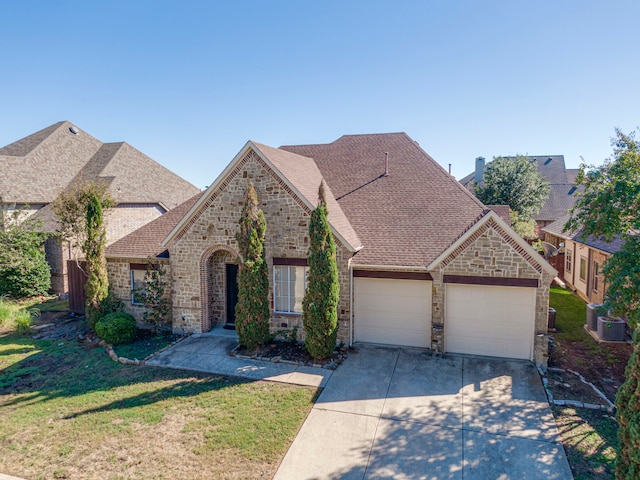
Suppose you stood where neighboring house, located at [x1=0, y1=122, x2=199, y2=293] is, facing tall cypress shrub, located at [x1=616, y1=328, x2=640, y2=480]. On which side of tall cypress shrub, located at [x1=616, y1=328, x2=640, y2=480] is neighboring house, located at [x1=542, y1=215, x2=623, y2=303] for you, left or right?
left

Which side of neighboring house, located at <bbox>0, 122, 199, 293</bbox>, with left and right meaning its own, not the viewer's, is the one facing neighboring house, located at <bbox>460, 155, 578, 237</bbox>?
left

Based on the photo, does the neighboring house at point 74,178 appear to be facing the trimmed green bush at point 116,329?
yes

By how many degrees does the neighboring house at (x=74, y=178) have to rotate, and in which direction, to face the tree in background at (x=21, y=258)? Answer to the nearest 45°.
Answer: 0° — it already faces it

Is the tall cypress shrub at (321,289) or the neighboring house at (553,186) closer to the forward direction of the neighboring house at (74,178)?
the tall cypress shrub

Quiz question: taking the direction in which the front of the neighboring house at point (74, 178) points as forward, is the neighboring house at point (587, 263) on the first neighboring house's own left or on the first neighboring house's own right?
on the first neighboring house's own left

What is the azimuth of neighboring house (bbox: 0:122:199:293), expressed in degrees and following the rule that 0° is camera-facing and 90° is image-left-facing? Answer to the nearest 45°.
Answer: approximately 0°

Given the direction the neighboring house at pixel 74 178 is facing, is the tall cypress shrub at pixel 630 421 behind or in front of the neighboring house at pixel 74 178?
in front

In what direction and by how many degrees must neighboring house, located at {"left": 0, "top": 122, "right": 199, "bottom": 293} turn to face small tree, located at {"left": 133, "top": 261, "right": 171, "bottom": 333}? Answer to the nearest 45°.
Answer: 0° — it already faces it
